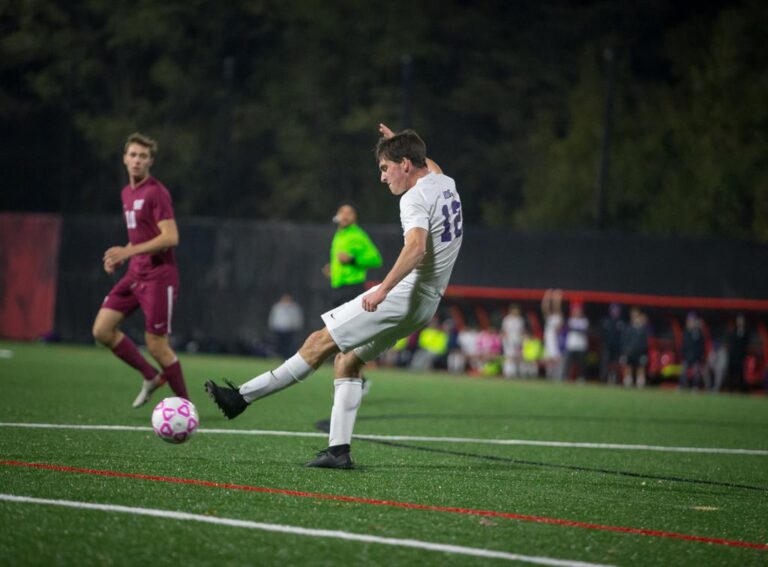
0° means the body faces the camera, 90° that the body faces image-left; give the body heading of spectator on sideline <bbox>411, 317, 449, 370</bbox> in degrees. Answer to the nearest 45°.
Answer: approximately 45°

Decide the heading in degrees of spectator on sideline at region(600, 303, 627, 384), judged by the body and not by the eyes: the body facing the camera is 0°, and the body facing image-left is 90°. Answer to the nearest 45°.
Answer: approximately 0°

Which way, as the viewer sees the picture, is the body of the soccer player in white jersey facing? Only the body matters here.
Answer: to the viewer's left

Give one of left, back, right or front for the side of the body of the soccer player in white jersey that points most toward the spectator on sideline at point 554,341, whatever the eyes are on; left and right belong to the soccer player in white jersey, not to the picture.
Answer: right

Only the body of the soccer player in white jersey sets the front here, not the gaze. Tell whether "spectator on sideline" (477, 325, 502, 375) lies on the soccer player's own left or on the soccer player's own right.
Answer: on the soccer player's own right

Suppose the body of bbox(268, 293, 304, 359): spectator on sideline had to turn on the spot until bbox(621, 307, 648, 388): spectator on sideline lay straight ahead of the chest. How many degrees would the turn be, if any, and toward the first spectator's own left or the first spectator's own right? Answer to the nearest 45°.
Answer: approximately 45° to the first spectator's own left
